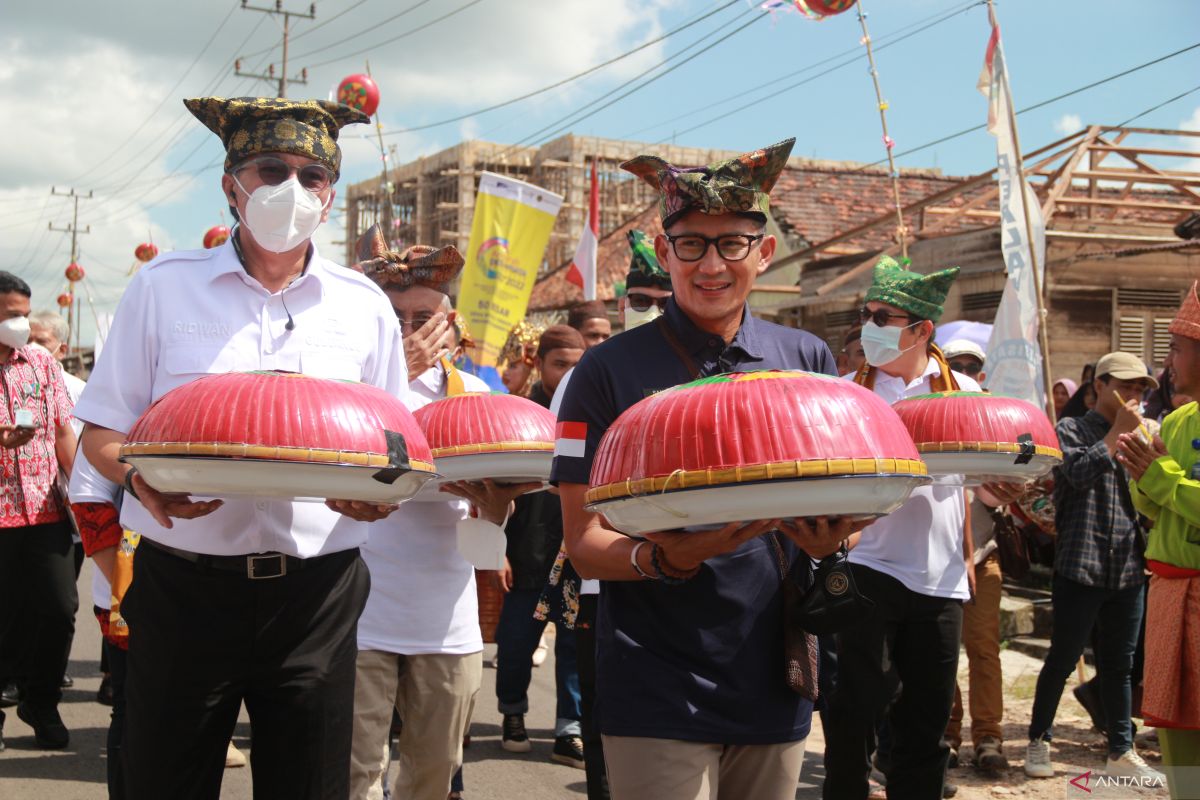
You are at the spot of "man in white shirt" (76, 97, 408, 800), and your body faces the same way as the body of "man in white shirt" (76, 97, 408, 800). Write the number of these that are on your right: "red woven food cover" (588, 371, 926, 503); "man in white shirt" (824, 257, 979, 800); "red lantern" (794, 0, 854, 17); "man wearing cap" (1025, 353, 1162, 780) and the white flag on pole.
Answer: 0

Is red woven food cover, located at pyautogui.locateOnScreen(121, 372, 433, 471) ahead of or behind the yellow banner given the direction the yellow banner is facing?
ahead

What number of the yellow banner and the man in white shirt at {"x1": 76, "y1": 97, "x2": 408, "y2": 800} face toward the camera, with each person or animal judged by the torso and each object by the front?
2

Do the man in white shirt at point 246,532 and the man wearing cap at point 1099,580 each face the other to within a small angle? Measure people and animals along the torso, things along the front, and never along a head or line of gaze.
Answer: no

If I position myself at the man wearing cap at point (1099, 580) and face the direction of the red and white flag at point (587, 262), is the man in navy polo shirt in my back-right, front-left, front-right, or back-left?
back-left

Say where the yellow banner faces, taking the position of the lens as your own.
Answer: facing the viewer

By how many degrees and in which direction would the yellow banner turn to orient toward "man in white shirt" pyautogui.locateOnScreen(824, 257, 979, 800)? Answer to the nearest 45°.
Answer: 0° — it already faces them

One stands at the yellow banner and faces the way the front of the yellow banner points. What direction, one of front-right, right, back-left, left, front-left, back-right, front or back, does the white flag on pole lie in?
front-left

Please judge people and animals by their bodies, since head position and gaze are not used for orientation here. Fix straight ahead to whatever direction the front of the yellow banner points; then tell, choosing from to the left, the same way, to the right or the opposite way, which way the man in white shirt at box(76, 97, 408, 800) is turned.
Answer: the same way

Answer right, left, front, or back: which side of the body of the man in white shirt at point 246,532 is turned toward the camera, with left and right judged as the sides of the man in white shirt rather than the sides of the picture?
front

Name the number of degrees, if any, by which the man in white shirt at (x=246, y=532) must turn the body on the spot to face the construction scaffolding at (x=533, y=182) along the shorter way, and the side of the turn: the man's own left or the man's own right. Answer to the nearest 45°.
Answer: approximately 180°

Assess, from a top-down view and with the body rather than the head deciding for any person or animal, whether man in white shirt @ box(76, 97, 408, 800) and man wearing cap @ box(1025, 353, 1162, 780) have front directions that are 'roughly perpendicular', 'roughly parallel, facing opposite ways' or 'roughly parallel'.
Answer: roughly parallel

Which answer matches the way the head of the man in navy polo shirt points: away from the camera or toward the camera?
toward the camera

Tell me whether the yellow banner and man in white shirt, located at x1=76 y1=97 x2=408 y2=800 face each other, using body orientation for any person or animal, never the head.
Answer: no

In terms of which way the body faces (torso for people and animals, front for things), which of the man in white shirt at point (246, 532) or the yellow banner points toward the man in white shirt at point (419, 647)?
the yellow banner

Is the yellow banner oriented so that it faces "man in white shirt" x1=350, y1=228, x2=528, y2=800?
yes

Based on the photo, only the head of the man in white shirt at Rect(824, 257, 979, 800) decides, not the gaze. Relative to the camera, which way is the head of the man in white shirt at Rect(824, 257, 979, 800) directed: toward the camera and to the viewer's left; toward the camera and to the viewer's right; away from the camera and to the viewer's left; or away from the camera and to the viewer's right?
toward the camera and to the viewer's left

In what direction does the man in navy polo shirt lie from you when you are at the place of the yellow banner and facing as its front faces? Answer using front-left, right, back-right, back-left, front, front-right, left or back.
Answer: front

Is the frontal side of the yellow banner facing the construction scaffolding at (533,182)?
no

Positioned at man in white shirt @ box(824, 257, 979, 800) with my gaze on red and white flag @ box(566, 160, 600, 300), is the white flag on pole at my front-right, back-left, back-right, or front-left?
front-right
